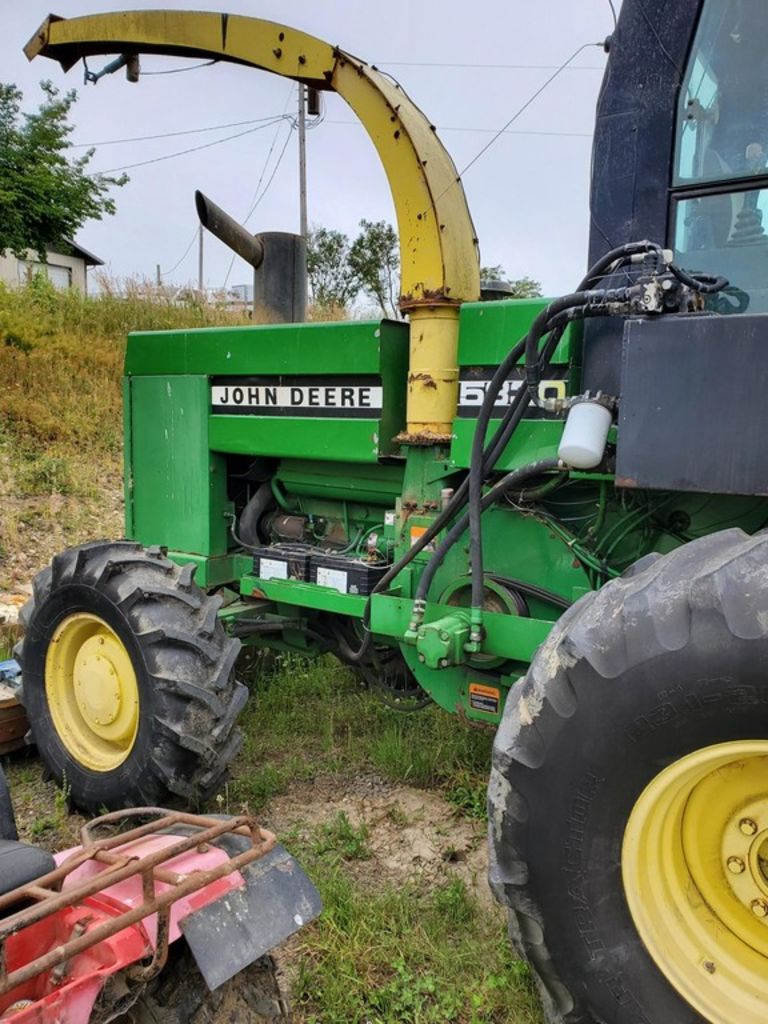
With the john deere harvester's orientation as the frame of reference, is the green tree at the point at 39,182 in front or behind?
behind

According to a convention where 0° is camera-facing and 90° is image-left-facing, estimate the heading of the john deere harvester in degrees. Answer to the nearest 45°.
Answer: approximately 315°

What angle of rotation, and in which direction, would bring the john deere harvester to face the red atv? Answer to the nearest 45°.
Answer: approximately 90° to its right

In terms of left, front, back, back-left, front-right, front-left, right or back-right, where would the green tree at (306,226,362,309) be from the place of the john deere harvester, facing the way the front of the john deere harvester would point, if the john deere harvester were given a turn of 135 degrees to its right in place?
right

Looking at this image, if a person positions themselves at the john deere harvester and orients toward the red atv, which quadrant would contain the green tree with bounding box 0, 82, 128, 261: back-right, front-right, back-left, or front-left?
back-right
